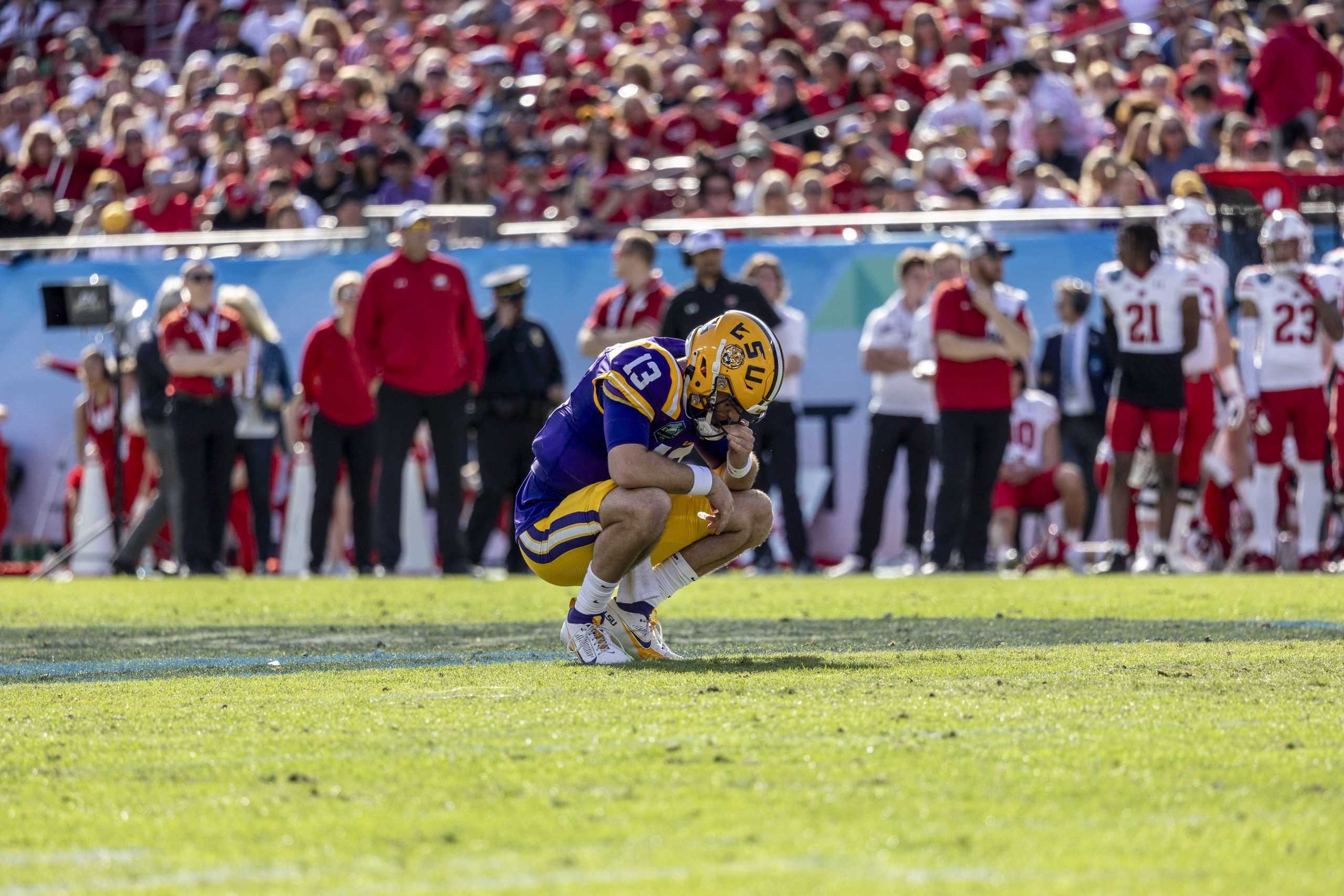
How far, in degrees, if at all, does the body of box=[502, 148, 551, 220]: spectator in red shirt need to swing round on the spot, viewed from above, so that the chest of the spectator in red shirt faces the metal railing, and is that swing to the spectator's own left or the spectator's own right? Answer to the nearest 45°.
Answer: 0° — they already face it

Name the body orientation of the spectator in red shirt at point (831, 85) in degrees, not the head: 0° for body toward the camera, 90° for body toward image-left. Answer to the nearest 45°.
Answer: approximately 45°

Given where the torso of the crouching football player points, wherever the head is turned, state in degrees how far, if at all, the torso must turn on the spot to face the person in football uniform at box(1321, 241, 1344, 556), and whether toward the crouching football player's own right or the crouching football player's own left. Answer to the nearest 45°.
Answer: approximately 90° to the crouching football player's own left

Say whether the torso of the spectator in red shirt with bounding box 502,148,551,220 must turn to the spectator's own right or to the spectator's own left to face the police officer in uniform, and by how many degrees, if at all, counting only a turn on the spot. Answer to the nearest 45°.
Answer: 0° — they already face them

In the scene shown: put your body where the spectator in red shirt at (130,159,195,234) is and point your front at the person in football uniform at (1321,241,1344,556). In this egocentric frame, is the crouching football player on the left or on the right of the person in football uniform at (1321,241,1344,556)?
right

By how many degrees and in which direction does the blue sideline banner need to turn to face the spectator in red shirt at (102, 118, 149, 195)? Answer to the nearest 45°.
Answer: approximately 135° to its right

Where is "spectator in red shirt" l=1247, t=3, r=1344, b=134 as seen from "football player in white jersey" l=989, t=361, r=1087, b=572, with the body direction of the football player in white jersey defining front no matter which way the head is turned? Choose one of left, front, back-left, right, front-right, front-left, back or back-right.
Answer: back

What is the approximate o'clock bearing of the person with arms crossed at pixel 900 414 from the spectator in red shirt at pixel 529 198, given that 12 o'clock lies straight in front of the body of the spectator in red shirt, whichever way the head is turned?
The person with arms crossed is roughly at 11 o'clock from the spectator in red shirt.

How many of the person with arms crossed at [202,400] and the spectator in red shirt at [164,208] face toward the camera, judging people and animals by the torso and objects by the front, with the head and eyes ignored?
2

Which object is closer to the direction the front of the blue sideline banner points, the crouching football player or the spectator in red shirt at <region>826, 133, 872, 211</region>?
the crouching football player

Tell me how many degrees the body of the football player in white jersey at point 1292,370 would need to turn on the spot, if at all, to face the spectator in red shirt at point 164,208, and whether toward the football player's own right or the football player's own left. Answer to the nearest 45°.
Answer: approximately 90° to the football player's own right
